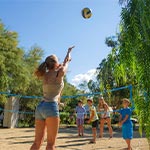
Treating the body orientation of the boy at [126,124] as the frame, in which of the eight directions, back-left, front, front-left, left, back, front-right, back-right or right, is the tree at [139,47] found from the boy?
front-left

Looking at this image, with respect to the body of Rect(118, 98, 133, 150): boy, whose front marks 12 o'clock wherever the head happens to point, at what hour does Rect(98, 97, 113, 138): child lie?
The child is roughly at 4 o'clock from the boy.

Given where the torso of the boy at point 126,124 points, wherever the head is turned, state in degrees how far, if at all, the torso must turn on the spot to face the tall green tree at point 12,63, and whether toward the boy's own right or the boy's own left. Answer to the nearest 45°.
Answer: approximately 90° to the boy's own right

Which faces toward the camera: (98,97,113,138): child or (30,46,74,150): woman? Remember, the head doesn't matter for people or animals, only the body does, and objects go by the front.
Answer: the child

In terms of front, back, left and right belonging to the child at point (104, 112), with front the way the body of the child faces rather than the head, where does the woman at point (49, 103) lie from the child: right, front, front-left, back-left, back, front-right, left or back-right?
front

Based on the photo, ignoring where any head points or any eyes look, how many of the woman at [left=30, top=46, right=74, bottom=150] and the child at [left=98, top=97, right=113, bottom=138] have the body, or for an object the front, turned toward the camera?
1

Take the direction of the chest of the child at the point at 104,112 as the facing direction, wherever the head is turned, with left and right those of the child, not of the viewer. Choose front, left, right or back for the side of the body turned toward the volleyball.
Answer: front

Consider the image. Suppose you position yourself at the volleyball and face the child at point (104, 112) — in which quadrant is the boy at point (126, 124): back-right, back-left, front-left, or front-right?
front-right

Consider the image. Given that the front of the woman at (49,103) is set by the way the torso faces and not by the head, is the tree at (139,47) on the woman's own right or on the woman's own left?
on the woman's own right

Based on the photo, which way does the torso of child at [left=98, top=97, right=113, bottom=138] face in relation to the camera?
toward the camera

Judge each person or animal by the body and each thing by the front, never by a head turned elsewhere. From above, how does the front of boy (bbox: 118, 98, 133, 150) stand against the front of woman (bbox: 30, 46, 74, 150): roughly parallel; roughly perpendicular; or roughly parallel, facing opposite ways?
roughly parallel, facing opposite ways

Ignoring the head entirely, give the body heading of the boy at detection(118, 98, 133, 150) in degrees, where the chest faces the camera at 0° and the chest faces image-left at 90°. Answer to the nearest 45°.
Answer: approximately 45°
